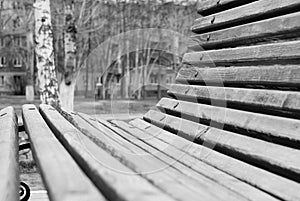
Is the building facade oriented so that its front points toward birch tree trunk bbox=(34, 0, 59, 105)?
yes

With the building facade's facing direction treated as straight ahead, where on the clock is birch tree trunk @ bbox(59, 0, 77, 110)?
The birch tree trunk is roughly at 12 o'clock from the building facade.

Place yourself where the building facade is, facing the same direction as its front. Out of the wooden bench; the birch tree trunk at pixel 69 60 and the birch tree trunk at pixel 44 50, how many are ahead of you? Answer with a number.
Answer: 3

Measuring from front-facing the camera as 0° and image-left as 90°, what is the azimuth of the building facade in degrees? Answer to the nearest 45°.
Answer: approximately 0°

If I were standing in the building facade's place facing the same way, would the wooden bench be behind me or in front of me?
in front

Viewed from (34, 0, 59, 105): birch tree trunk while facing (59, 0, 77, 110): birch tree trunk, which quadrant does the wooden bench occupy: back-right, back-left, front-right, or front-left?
back-right
